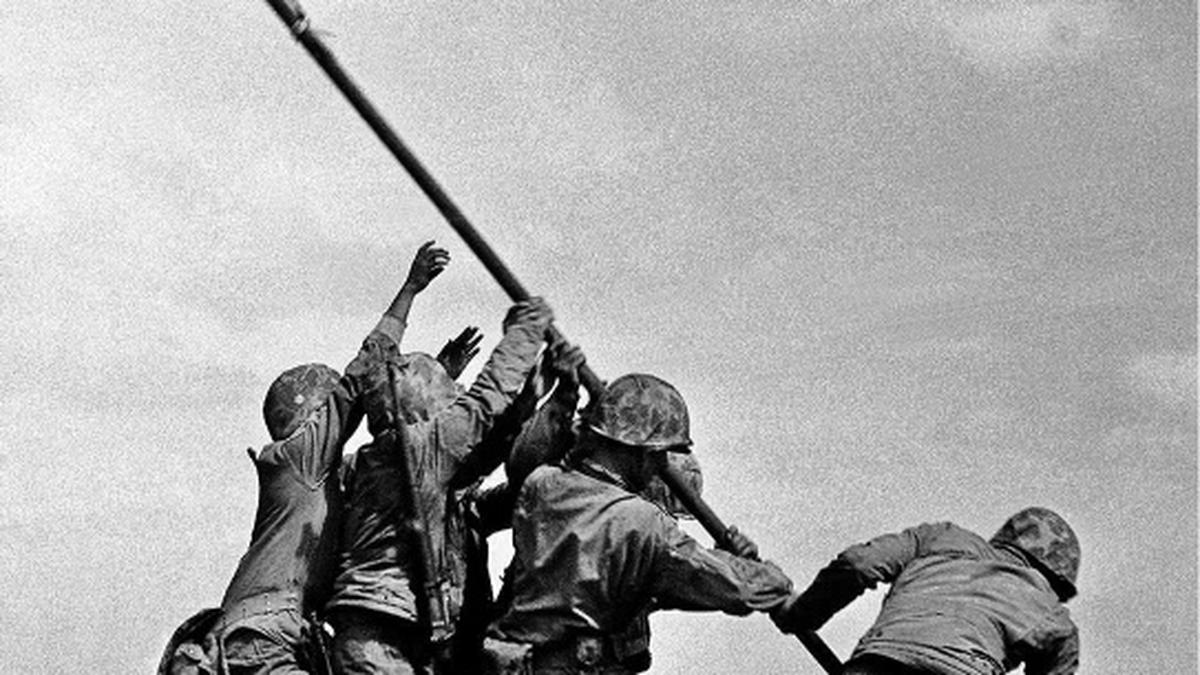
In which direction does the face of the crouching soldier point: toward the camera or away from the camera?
away from the camera

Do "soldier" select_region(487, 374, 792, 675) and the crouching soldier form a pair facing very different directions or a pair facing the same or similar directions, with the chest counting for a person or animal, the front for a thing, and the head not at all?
same or similar directions

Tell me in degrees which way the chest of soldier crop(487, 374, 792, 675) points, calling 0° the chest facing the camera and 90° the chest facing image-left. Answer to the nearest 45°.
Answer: approximately 225°

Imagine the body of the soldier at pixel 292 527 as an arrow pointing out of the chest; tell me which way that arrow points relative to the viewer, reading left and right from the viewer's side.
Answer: facing away from the viewer and to the right of the viewer

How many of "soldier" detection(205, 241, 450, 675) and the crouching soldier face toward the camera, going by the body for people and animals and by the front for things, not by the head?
0

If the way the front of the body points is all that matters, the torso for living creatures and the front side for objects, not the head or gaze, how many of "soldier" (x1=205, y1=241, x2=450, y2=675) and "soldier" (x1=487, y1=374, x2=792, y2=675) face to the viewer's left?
0

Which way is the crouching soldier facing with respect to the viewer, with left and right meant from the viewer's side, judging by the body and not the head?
facing away from the viewer and to the right of the viewer

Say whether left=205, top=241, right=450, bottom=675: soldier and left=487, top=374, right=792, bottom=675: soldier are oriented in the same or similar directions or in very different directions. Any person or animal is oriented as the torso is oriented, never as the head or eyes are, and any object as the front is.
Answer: same or similar directions

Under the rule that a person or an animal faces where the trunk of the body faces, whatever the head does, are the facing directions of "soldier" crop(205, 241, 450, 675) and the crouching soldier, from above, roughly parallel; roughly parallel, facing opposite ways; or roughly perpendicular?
roughly parallel
